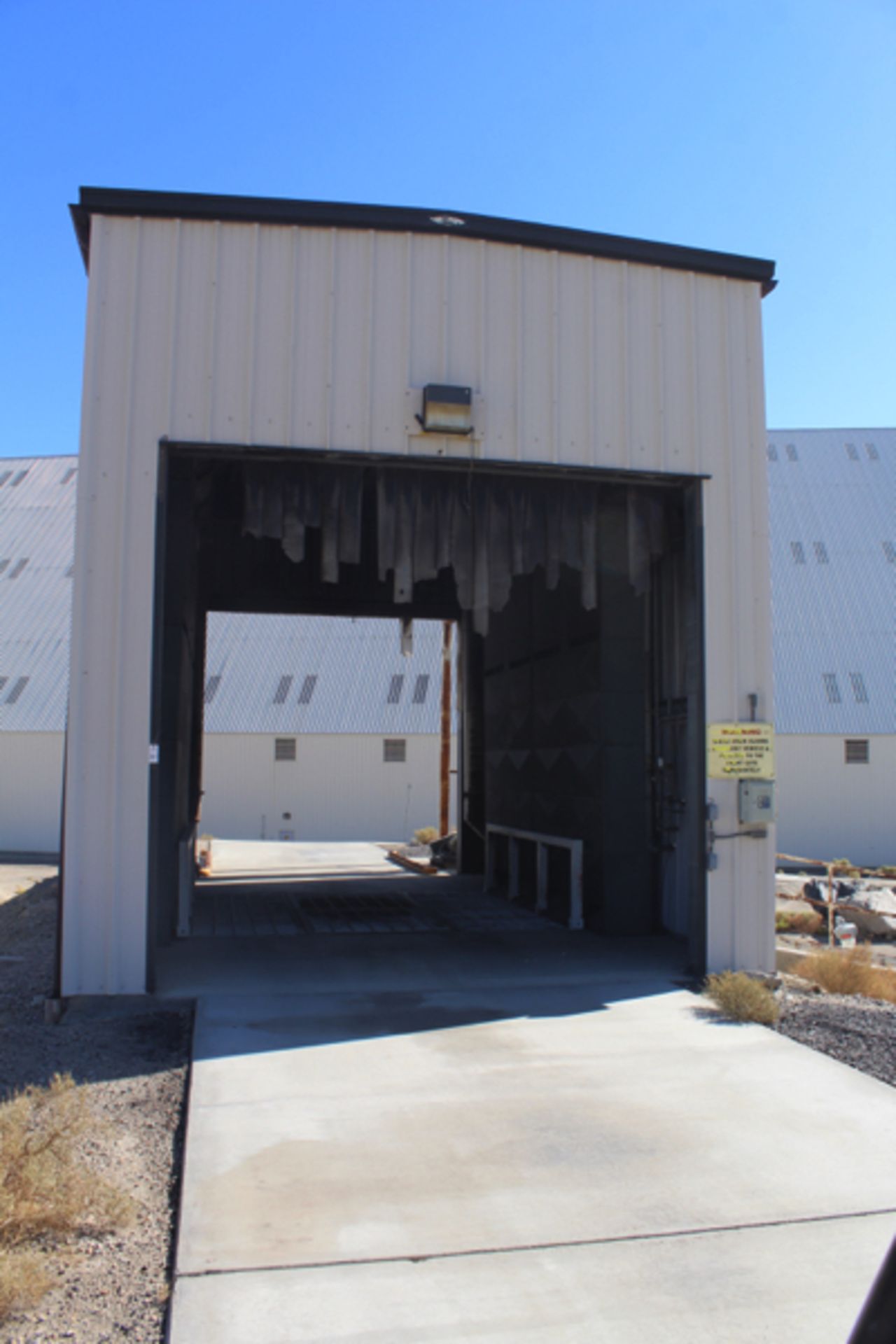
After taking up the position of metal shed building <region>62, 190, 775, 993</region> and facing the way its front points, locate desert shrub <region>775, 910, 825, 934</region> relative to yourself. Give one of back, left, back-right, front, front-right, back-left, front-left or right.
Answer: back-left

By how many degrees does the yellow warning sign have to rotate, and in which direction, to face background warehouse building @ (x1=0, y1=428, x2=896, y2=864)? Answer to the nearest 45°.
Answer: approximately 135° to its right

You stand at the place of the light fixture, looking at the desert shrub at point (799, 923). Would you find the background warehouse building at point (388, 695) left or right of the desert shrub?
left

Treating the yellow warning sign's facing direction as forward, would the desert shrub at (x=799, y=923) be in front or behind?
behind

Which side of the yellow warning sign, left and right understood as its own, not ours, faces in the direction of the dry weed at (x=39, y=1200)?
front

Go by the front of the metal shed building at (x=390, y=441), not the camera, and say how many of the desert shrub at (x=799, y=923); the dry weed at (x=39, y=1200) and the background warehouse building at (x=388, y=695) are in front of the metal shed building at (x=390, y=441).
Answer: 1

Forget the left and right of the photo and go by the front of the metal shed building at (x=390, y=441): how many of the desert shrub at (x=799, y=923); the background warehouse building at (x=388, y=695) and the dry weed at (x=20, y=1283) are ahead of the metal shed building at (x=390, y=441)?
1

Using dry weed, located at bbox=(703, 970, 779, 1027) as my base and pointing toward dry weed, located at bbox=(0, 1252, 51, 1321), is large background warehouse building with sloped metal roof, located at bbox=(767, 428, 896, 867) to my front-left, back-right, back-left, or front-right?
back-right

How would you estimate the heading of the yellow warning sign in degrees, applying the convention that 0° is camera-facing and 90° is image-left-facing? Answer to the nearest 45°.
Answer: approximately 0°
